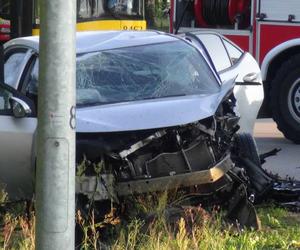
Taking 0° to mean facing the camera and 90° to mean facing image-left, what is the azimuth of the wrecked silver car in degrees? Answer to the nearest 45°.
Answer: approximately 315°

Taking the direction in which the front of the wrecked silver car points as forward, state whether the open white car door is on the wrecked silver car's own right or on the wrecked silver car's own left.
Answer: on the wrecked silver car's own left
